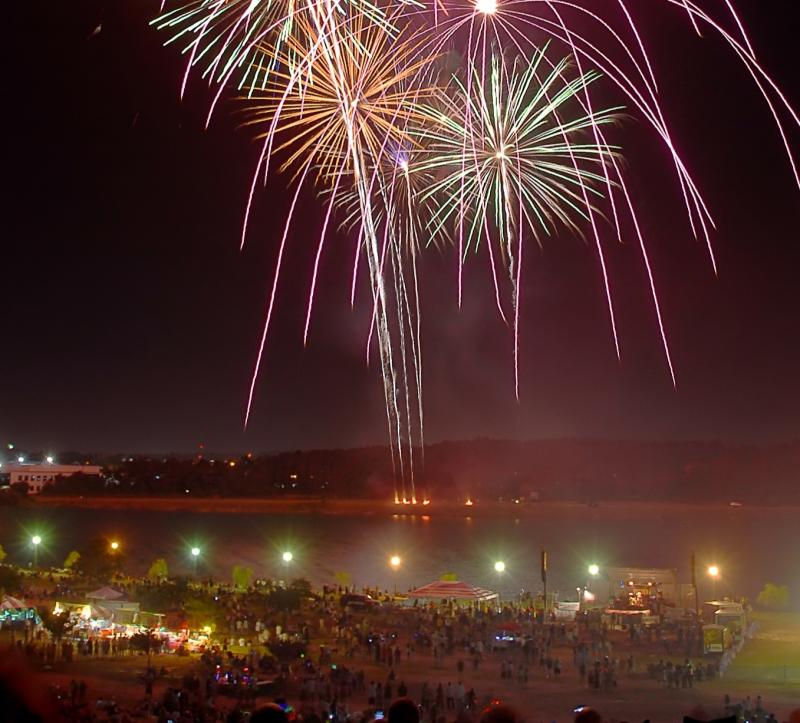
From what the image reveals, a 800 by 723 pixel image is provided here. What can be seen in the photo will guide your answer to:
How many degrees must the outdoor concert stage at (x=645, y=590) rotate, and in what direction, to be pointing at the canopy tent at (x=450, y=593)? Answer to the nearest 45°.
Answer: approximately 90° to its right

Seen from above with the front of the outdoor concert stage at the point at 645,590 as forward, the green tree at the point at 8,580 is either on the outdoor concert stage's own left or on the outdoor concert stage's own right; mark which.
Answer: on the outdoor concert stage's own right

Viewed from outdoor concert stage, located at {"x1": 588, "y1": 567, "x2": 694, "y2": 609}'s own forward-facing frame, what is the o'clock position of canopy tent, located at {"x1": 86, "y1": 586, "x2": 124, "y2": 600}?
The canopy tent is roughly at 2 o'clock from the outdoor concert stage.

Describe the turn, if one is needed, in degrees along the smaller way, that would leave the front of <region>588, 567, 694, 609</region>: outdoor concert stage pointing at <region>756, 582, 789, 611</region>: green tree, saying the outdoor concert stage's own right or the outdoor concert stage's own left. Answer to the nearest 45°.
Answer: approximately 135° to the outdoor concert stage's own left

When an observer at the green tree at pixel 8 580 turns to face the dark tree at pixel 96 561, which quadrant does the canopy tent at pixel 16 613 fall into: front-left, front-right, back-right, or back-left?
back-right

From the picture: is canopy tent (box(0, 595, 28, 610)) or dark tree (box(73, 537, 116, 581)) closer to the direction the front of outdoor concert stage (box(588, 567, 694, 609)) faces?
the canopy tent

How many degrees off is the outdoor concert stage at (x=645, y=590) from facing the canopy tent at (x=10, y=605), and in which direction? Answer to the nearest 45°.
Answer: approximately 45° to its right

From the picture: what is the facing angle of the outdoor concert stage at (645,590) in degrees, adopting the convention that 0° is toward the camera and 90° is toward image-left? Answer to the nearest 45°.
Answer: approximately 0°

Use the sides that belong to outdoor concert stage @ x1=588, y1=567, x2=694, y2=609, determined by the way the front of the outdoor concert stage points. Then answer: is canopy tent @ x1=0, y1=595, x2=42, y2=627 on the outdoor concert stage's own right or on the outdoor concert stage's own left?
on the outdoor concert stage's own right
